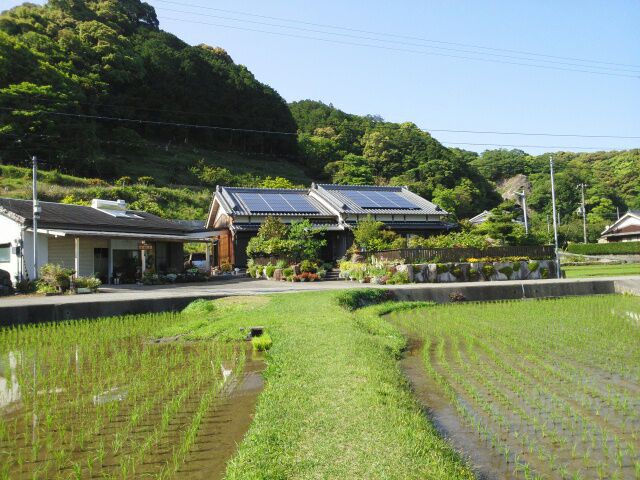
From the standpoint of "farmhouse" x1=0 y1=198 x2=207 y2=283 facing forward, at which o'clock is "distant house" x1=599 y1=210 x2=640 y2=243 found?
The distant house is roughly at 10 o'clock from the farmhouse.

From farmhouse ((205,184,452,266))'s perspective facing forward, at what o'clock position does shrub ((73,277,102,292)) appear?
The shrub is roughly at 1 o'clock from the farmhouse.

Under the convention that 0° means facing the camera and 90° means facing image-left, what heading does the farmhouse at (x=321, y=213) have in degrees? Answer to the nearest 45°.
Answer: approximately 0°

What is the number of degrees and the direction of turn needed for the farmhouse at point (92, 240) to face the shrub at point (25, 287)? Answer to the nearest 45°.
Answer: approximately 90° to its right

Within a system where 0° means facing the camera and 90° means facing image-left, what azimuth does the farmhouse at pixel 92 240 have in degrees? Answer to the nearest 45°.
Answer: approximately 315°

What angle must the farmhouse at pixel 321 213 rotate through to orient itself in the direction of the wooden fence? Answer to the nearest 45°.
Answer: approximately 45° to its left
